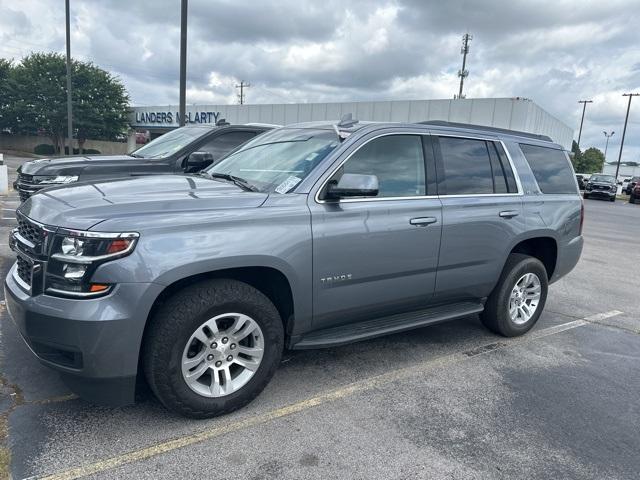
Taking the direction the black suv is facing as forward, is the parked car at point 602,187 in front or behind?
behind

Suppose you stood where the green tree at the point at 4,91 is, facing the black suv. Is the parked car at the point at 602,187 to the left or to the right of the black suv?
left

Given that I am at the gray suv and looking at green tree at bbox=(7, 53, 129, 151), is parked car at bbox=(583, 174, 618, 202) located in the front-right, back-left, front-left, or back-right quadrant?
front-right

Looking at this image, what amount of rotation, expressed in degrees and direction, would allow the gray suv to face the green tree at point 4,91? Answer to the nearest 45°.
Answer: approximately 90° to its right

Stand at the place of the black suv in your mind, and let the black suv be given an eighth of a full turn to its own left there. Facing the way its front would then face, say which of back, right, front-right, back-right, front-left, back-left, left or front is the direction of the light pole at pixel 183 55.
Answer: back

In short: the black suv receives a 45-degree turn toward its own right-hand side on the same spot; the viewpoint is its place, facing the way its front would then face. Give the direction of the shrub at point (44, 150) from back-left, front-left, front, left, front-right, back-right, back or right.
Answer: right

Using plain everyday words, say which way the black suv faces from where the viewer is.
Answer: facing the viewer and to the left of the viewer

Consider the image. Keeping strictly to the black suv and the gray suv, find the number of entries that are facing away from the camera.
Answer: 0

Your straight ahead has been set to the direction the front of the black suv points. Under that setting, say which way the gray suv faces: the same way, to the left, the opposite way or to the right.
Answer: the same way

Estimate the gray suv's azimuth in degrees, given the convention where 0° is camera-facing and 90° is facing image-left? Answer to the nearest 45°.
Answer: approximately 45°

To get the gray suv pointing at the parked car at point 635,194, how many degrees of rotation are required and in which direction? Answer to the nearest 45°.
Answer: approximately 180°

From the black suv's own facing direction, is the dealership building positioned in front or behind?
behind
